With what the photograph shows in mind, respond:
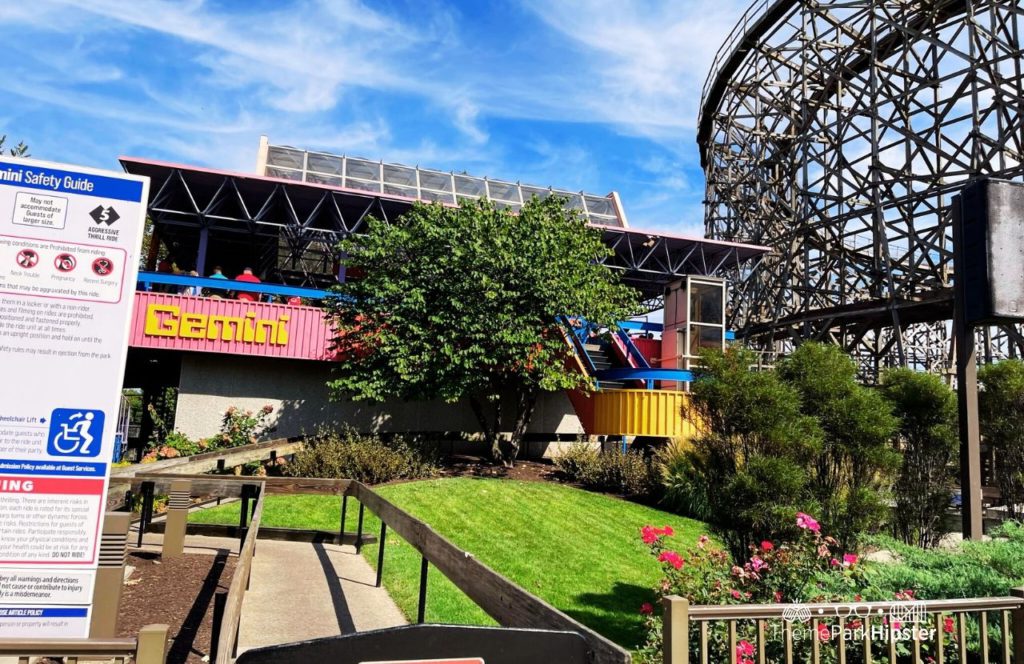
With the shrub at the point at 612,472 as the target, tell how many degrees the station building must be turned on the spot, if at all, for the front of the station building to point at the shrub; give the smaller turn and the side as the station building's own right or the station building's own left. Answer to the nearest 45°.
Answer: approximately 45° to the station building's own left

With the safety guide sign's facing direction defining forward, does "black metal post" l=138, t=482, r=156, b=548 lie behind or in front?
behind

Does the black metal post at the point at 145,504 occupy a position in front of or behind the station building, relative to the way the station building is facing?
in front

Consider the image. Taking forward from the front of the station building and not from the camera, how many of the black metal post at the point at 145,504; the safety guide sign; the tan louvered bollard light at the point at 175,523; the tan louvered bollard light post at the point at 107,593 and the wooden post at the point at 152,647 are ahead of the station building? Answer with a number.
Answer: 5

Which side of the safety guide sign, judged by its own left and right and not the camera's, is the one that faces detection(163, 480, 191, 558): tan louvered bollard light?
back

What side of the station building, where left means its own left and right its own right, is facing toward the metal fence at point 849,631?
front

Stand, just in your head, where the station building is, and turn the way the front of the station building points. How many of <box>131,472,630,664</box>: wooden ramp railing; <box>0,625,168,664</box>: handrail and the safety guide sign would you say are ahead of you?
3

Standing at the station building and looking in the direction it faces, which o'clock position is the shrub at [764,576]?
The shrub is roughly at 11 o'clock from the station building.

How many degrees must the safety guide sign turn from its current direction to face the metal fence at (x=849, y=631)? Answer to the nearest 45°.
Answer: approximately 90° to its left

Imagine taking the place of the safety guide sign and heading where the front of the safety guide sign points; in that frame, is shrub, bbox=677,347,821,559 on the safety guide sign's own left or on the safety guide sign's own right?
on the safety guide sign's own left

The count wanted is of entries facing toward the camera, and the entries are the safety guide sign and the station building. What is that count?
2

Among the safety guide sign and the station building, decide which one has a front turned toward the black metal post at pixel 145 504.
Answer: the station building

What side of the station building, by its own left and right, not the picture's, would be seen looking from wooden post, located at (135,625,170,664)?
front

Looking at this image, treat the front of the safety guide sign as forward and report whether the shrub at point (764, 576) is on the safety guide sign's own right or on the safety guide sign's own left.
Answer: on the safety guide sign's own left
